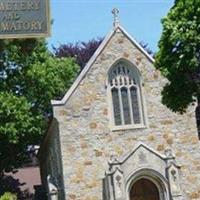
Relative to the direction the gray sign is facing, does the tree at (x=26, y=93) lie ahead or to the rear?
to the rear

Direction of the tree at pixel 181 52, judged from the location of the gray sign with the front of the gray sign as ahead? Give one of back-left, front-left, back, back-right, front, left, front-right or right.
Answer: back-left

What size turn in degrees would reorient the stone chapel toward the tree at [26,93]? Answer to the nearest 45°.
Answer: approximately 135° to its right

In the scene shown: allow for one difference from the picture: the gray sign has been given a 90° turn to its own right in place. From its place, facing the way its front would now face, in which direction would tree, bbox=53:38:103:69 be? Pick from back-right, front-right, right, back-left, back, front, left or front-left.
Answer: right

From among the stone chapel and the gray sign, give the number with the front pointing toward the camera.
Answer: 2

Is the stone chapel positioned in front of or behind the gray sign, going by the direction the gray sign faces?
behind

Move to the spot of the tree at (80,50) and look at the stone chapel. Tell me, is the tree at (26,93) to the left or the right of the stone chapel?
right
